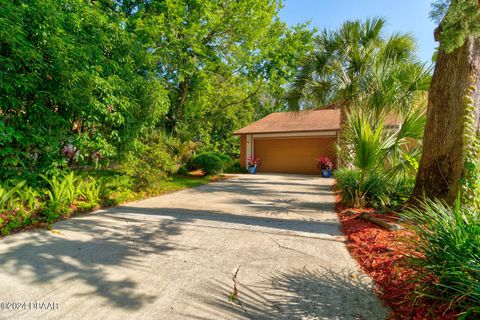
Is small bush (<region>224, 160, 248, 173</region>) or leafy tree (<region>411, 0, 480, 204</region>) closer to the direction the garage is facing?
the leafy tree

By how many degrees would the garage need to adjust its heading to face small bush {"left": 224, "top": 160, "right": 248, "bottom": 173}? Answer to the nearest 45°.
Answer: approximately 90° to its right

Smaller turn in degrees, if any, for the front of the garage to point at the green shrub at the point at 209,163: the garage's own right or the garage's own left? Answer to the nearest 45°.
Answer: approximately 45° to the garage's own right

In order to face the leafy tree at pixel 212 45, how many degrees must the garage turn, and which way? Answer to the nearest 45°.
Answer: approximately 45° to its right

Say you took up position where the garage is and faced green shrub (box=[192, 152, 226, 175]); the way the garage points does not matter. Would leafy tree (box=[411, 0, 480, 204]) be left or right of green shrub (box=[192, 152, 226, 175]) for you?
left

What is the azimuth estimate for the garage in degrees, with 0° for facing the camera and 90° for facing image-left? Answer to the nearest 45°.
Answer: approximately 0°

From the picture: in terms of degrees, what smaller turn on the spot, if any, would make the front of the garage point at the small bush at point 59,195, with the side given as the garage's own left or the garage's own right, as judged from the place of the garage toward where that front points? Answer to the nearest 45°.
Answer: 0° — it already faces it

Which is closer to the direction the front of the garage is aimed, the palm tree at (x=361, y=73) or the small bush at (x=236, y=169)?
the palm tree
